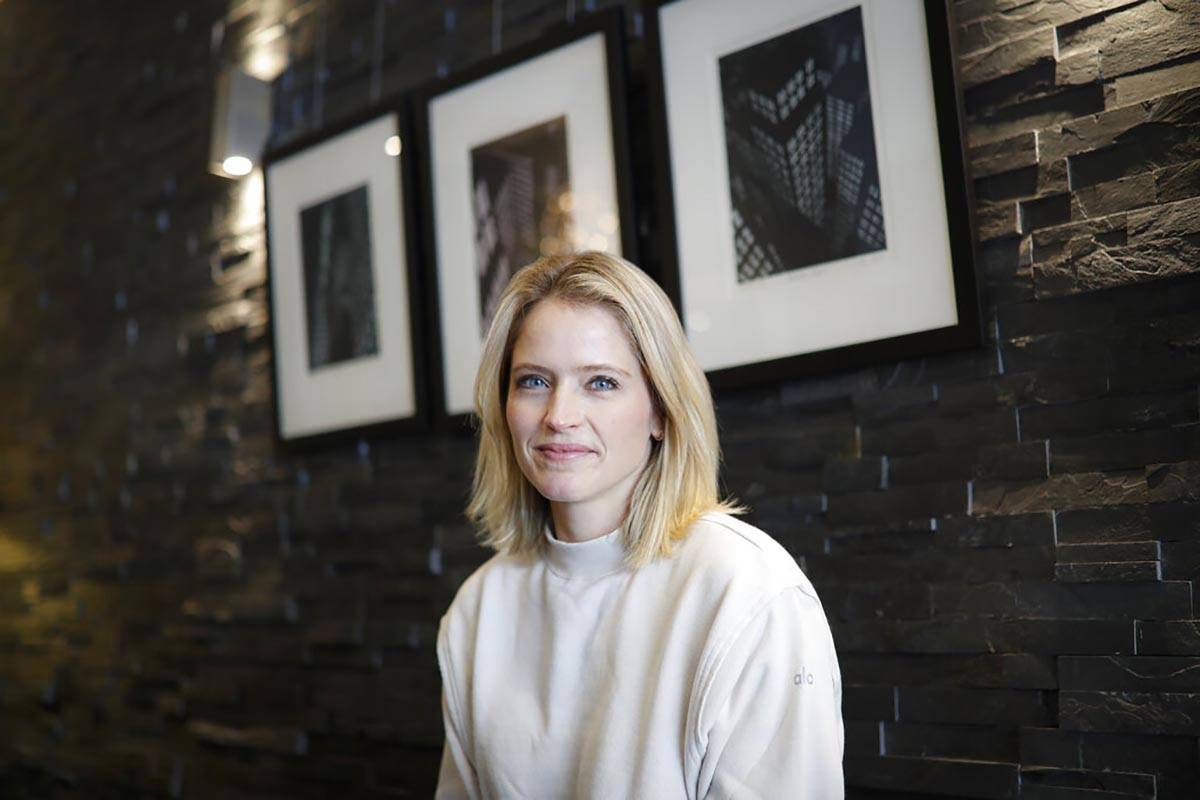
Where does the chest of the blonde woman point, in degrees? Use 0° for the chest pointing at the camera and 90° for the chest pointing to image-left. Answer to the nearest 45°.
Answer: approximately 45°

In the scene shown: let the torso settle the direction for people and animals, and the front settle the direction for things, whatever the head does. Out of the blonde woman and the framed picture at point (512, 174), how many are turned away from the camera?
0

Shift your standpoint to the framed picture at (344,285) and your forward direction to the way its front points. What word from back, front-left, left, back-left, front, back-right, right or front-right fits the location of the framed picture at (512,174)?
left

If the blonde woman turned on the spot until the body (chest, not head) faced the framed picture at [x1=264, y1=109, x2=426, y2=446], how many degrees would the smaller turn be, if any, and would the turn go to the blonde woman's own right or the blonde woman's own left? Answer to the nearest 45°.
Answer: approximately 90° to the blonde woman's own right

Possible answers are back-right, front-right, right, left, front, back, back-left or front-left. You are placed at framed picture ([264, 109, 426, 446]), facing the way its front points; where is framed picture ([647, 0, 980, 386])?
left

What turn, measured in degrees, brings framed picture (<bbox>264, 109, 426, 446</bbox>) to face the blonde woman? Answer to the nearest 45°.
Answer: approximately 45° to its left

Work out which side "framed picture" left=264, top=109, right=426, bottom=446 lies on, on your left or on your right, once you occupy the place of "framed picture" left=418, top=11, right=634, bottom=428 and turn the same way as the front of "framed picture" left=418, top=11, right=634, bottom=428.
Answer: on your right
